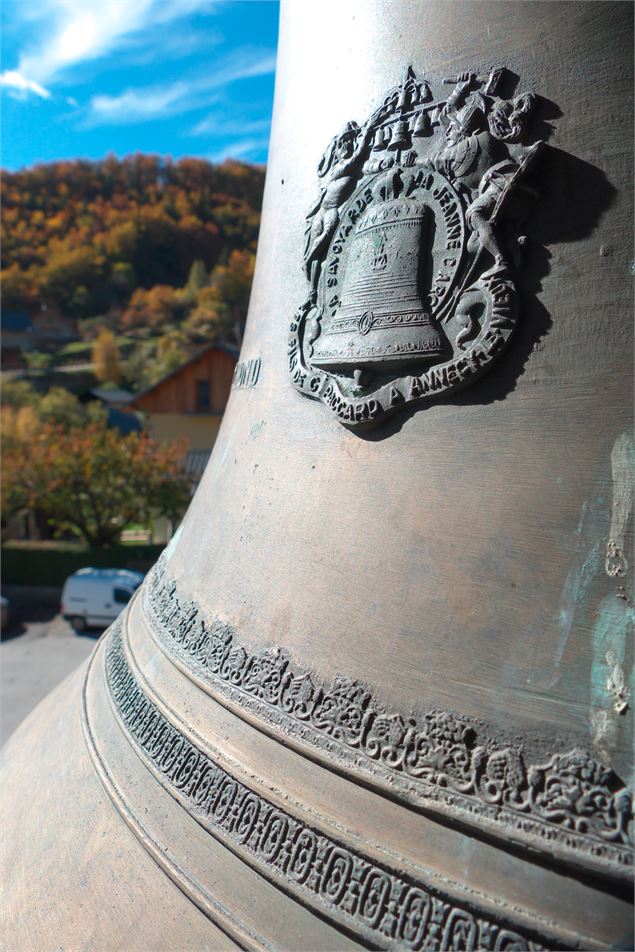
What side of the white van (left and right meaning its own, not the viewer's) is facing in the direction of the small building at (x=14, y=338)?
left

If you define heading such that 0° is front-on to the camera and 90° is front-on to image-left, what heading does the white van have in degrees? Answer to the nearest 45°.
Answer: approximately 270°

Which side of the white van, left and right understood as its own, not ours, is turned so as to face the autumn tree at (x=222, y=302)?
left

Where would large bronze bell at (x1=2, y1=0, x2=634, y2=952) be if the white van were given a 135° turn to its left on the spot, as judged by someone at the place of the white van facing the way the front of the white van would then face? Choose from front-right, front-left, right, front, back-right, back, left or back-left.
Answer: back-left

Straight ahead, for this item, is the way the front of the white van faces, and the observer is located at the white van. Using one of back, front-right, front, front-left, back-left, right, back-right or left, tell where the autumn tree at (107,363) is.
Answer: left

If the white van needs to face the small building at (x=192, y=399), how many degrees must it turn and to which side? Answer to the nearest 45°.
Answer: approximately 90° to its left

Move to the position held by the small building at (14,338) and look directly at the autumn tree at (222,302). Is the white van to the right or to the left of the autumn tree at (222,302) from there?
right

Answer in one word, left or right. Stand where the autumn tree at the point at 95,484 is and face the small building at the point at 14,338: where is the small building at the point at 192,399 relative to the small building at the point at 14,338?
right
